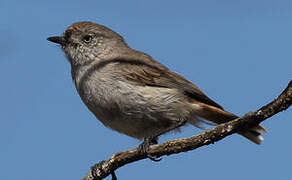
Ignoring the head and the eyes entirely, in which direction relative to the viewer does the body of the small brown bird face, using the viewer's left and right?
facing to the left of the viewer
